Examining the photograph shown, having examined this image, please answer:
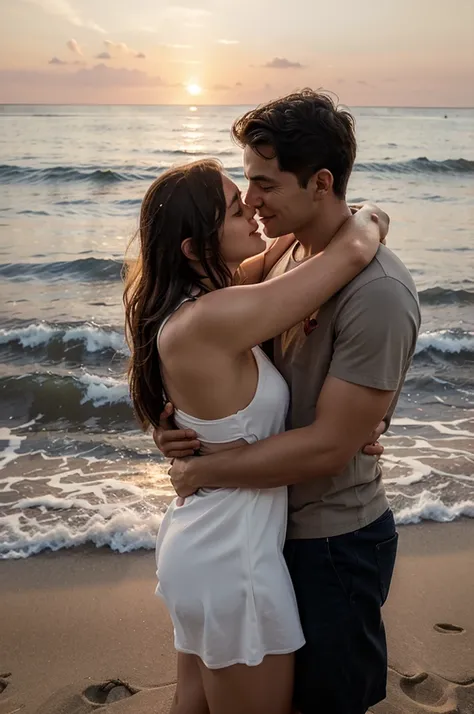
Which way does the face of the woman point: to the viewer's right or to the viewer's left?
to the viewer's right

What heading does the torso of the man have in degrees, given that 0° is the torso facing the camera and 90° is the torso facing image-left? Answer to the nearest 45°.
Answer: approximately 90°

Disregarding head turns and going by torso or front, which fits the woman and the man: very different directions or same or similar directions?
very different directions

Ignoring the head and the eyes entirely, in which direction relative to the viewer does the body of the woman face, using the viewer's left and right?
facing to the right of the viewer

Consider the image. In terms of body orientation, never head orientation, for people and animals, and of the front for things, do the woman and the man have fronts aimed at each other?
yes
